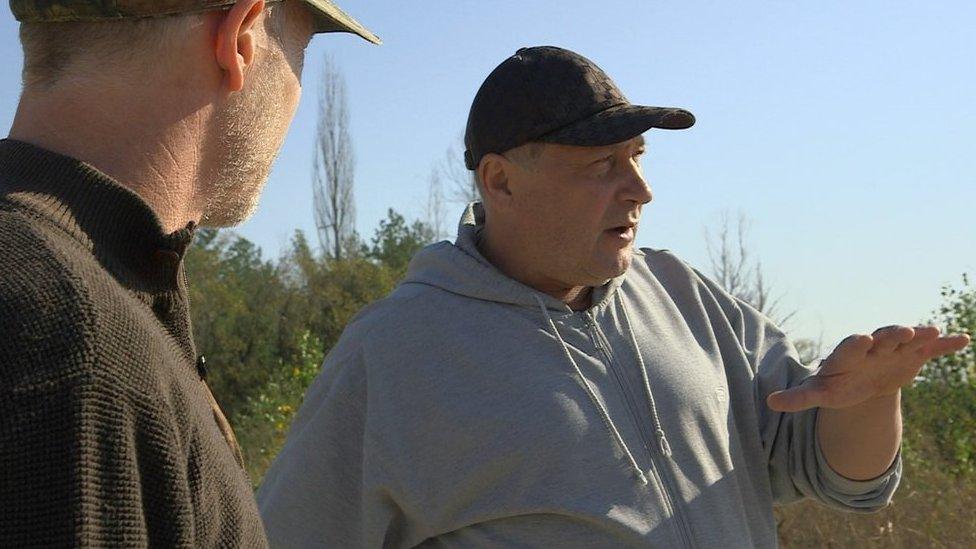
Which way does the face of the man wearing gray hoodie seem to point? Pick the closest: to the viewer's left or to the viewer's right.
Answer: to the viewer's right

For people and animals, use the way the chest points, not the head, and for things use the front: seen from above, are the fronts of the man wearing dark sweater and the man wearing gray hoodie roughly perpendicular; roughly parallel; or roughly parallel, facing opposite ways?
roughly perpendicular

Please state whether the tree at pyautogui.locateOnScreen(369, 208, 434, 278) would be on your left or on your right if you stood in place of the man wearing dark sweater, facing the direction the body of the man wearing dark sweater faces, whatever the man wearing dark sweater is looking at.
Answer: on your left

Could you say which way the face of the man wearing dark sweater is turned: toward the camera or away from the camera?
away from the camera

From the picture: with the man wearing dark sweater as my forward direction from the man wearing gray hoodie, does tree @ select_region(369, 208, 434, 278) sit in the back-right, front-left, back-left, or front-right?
back-right

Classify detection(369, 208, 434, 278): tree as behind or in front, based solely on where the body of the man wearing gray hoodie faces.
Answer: behind

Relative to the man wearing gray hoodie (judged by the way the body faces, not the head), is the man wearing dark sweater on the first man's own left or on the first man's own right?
on the first man's own right
